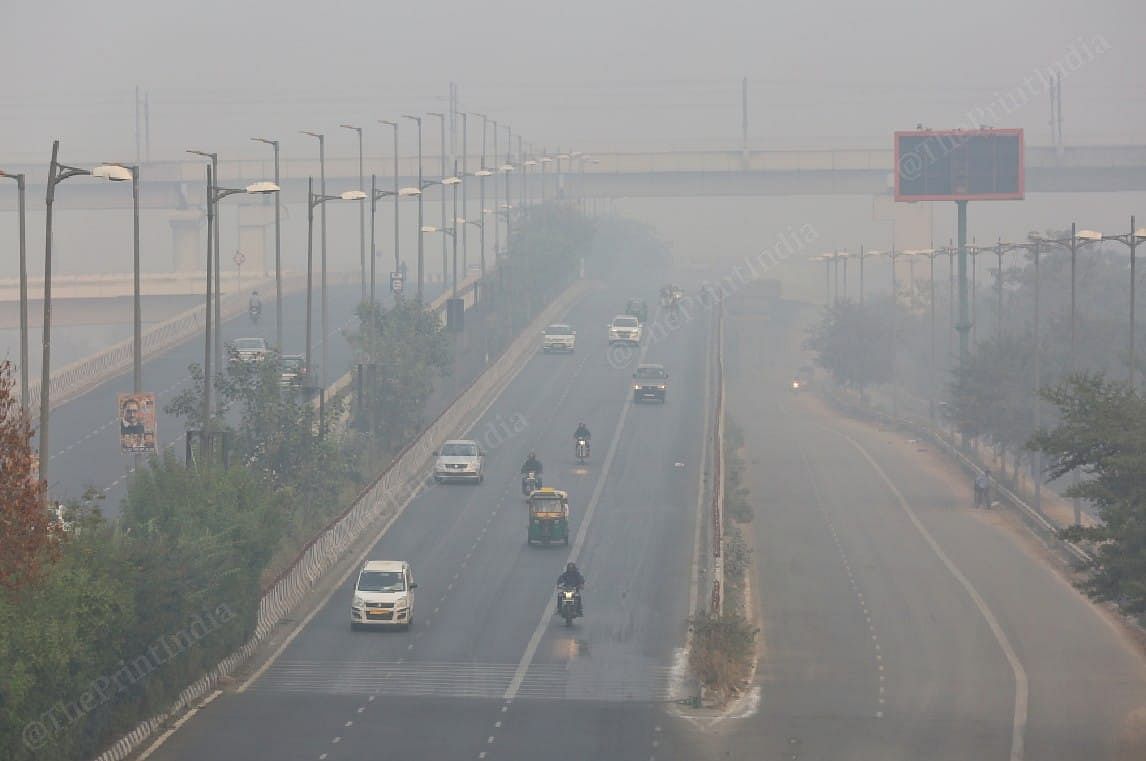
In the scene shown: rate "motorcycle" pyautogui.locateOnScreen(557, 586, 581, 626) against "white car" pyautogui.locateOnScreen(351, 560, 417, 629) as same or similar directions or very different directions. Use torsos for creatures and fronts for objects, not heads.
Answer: same or similar directions

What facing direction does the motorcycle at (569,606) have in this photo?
toward the camera

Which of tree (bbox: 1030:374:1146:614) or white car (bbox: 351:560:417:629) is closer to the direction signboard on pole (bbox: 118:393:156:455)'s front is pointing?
the white car

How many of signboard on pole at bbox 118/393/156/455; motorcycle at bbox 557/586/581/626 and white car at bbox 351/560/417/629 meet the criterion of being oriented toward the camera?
3

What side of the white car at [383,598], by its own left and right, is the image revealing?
front

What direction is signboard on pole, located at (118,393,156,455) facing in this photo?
toward the camera

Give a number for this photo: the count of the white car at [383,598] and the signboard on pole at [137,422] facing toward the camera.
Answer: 2
